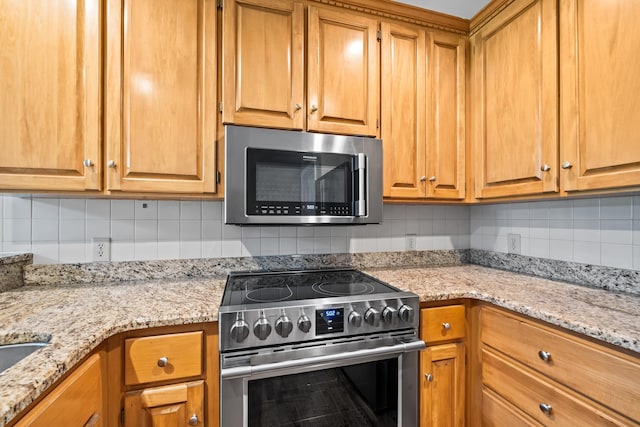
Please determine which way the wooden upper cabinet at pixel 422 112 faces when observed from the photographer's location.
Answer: facing the viewer and to the right of the viewer

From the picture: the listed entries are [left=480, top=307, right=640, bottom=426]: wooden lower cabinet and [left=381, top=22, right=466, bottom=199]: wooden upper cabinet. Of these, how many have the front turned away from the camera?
0

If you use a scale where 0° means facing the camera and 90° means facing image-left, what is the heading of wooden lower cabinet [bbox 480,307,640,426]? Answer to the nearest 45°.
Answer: approximately 45°

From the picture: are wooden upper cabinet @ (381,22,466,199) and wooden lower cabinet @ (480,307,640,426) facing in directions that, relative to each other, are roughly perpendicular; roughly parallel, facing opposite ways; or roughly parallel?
roughly perpendicular

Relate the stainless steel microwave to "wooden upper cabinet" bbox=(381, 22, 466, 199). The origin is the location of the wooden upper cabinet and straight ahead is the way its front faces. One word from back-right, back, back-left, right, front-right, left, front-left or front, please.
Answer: right
